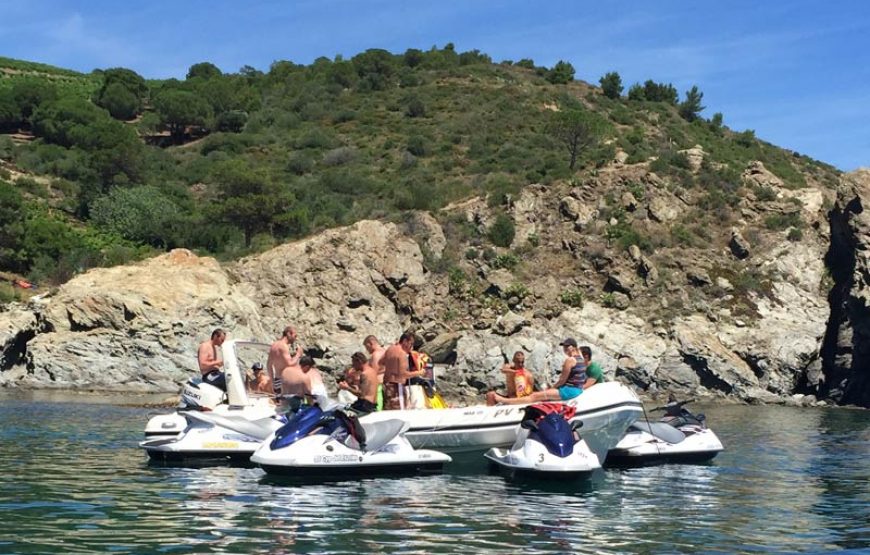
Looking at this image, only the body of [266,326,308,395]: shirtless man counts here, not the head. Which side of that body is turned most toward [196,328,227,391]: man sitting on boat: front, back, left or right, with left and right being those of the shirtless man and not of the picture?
back

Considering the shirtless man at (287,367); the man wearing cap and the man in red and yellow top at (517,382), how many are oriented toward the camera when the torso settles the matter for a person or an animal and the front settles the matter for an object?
1

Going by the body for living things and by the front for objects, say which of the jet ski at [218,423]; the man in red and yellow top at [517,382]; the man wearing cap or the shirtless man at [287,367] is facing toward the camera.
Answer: the man in red and yellow top at [517,382]

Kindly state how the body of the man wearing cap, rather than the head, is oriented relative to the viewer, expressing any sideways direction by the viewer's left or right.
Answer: facing to the left of the viewer

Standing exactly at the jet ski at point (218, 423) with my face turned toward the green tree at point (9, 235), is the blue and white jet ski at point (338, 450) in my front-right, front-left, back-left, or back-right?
back-right

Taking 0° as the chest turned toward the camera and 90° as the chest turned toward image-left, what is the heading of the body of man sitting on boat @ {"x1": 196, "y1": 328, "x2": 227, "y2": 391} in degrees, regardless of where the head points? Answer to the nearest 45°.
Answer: approximately 270°

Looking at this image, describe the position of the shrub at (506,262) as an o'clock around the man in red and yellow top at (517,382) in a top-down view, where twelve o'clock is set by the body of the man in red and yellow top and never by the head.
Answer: The shrub is roughly at 6 o'clock from the man in red and yellow top.

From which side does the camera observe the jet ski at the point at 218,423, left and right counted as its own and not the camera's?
right

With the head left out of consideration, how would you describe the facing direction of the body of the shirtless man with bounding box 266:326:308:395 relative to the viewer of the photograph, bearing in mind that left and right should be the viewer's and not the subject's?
facing away from the viewer and to the right of the viewer

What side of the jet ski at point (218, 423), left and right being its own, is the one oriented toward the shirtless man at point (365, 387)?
front
